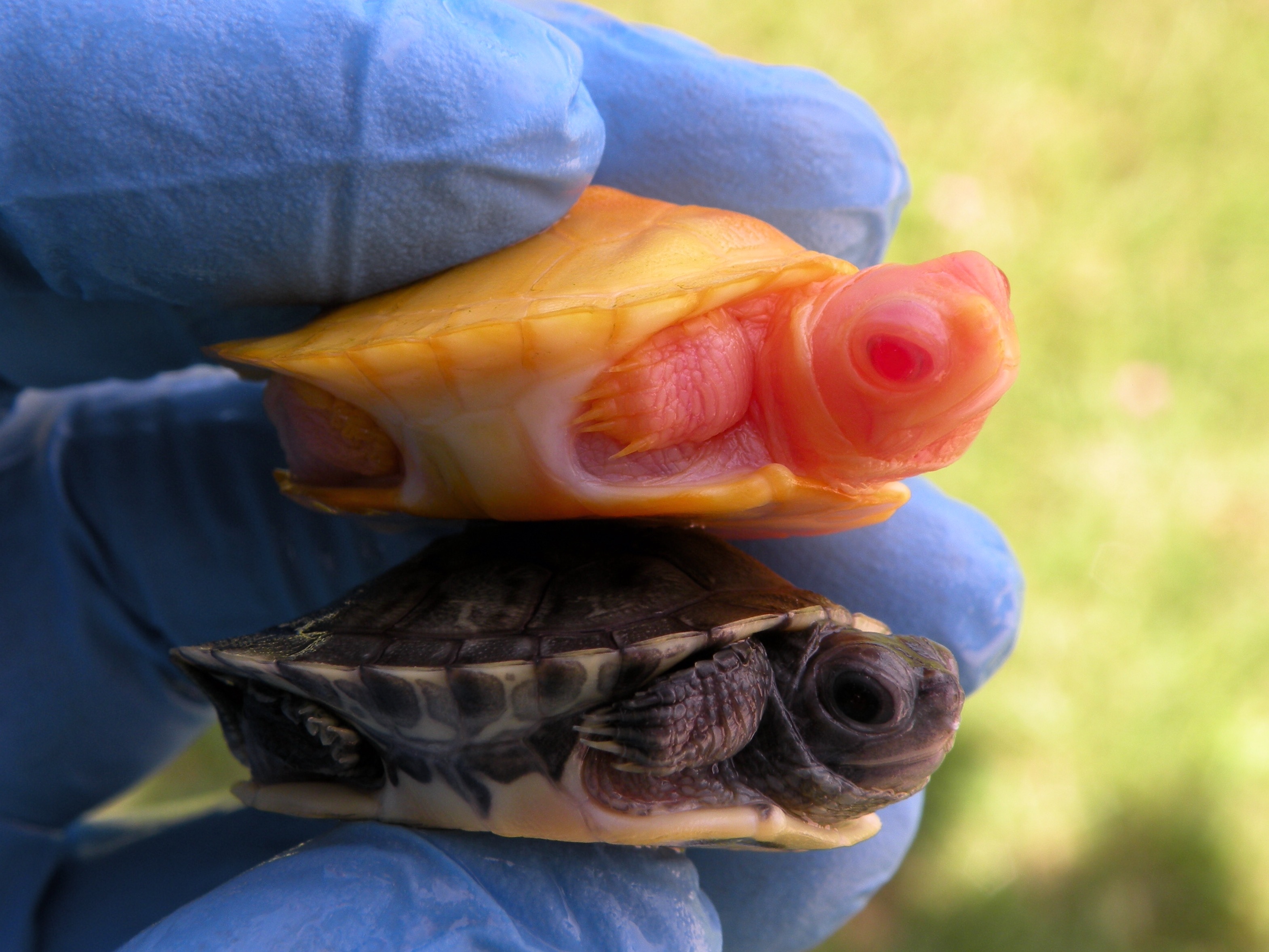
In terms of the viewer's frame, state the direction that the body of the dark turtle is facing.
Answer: to the viewer's right
